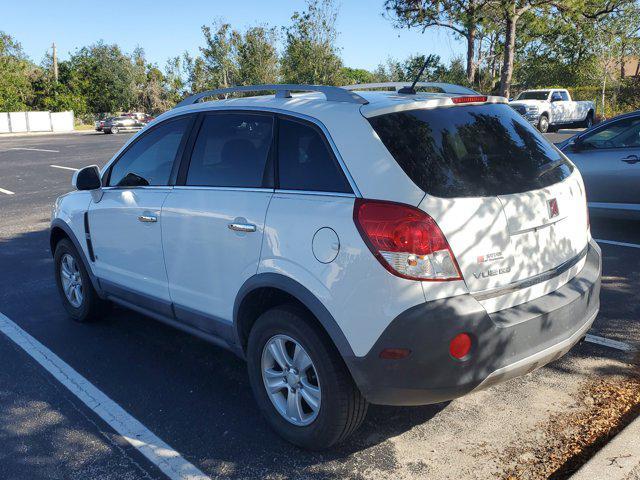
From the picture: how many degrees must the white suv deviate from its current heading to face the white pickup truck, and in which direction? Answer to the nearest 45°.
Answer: approximately 45° to its right

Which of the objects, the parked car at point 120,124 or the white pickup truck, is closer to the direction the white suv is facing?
the parked car

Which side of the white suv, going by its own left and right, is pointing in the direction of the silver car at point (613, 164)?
right

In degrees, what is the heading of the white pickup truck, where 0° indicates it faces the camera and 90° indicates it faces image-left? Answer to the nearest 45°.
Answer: approximately 45°

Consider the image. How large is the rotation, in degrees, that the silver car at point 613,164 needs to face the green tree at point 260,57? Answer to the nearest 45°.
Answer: approximately 45° to its right

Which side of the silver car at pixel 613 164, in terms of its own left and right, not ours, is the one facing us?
left

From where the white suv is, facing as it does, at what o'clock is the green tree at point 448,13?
The green tree is roughly at 2 o'clock from the white suv.

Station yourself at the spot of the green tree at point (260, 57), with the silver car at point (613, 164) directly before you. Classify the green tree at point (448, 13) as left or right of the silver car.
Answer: left

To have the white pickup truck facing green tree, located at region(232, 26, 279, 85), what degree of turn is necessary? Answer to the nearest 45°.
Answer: approximately 45° to its right

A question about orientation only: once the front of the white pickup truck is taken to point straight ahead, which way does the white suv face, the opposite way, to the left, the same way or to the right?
to the right
